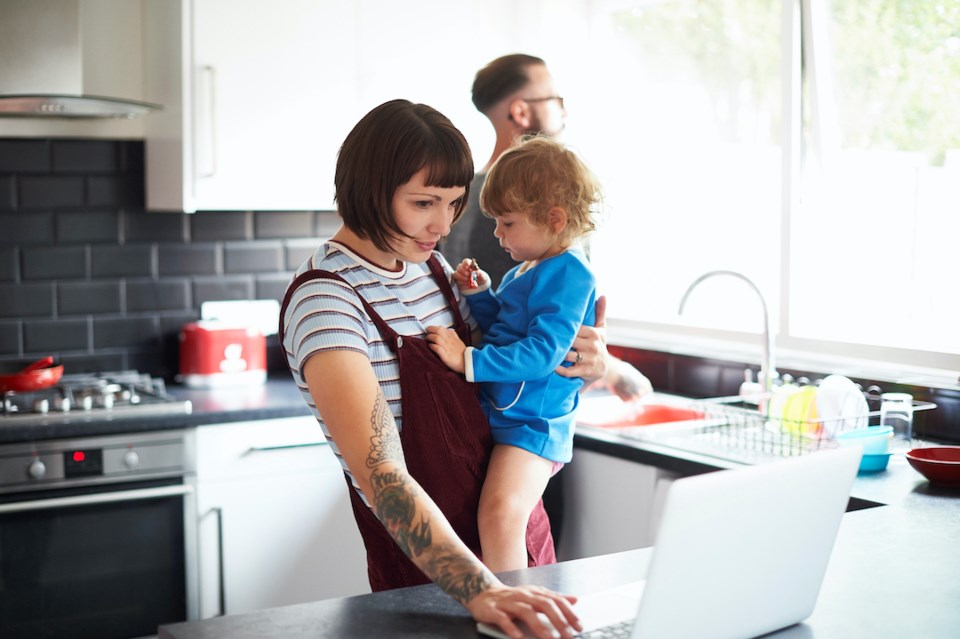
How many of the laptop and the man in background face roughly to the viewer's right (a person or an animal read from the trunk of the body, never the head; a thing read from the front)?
1

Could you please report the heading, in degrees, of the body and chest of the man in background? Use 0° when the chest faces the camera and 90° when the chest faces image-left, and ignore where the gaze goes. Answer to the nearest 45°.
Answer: approximately 270°

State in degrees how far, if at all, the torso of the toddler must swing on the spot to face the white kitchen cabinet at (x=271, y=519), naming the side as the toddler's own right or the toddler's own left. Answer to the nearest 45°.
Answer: approximately 45° to the toddler's own right

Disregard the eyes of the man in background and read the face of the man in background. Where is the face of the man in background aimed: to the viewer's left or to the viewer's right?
to the viewer's right

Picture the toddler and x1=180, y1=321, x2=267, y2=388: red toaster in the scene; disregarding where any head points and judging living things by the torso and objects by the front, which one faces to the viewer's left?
the toddler

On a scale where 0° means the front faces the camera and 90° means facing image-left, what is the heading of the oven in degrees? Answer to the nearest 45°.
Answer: approximately 315°

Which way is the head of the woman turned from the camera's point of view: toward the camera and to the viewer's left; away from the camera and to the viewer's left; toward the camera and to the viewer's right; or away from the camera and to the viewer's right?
toward the camera and to the viewer's right

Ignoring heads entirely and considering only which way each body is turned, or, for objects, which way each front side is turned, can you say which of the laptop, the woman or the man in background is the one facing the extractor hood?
the laptop

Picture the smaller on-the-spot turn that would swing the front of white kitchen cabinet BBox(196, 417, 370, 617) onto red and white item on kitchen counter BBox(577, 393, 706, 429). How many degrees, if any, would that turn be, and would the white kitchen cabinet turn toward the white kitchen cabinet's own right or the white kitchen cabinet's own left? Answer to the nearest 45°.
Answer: approximately 45° to the white kitchen cabinet's own left
